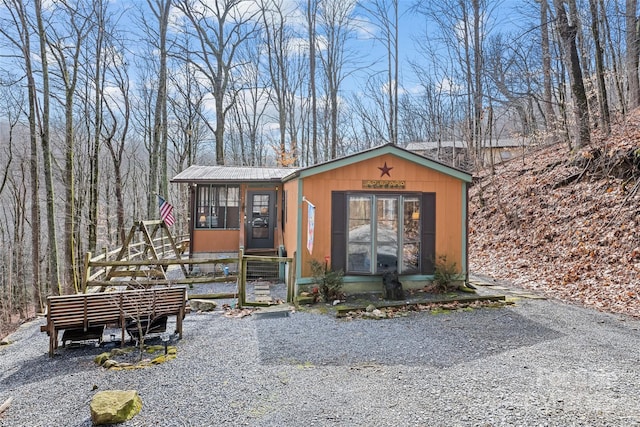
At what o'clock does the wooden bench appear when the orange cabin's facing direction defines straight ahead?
The wooden bench is roughly at 2 o'clock from the orange cabin.

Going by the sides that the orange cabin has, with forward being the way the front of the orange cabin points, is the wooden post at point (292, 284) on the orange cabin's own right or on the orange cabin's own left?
on the orange cabin's own right

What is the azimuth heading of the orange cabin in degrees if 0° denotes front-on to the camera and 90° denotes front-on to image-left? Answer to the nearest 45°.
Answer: approximately 0°

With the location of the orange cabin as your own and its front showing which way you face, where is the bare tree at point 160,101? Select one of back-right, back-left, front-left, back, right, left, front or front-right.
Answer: back-right

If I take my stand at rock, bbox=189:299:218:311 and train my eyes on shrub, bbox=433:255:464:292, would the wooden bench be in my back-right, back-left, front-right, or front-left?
back-right

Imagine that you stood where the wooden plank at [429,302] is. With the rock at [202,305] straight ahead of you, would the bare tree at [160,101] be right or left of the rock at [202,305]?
right

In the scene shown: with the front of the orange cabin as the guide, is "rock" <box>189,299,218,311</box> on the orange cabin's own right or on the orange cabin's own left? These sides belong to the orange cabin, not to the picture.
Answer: on the orange cabin's own right

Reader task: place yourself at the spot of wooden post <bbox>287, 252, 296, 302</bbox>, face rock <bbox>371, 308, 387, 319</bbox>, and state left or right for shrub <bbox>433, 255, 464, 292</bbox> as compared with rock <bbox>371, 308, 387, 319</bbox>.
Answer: left
